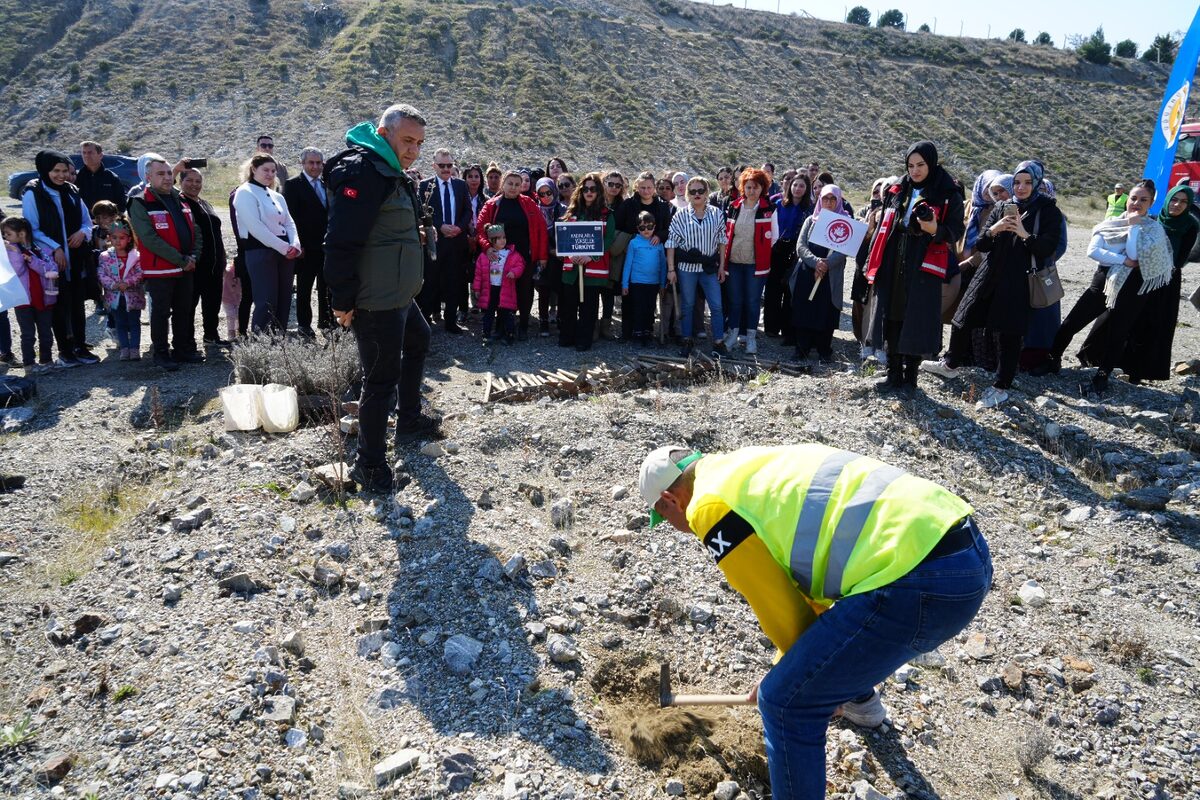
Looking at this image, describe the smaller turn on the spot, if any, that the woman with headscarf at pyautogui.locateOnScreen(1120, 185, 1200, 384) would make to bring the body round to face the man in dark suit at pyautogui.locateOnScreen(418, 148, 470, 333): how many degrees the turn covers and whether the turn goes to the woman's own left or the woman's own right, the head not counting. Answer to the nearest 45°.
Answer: approximately 45° to the woman's own right

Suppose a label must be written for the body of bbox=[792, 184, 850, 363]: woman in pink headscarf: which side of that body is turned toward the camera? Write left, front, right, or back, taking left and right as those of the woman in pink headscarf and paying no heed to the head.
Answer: front

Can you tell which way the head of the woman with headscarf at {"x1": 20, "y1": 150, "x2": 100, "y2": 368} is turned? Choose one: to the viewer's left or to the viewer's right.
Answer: to the viewer's right

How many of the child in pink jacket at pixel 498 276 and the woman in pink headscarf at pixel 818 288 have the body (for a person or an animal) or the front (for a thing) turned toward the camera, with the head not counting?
2

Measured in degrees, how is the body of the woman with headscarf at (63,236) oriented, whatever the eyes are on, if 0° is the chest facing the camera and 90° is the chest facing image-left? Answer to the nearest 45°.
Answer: approximately 315°

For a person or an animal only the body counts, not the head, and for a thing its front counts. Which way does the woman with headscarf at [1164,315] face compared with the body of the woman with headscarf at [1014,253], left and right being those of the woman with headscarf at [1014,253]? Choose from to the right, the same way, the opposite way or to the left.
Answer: the same way

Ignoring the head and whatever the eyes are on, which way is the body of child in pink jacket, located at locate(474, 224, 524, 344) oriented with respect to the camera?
toward the camera

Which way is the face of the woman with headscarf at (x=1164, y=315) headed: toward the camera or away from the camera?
toward the camera

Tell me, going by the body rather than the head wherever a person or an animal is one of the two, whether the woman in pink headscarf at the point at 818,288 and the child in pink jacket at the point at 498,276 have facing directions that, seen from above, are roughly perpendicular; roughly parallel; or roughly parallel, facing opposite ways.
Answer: roughly parallel

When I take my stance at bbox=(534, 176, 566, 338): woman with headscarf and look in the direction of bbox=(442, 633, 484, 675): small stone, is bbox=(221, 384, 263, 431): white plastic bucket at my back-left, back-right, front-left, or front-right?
front-right

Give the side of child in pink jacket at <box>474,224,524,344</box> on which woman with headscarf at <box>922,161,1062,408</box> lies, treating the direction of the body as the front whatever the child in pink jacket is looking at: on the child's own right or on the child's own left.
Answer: on the child's own left

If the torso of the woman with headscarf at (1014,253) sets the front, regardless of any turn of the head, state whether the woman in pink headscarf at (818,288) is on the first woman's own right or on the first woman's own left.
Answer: on the first woman's own right

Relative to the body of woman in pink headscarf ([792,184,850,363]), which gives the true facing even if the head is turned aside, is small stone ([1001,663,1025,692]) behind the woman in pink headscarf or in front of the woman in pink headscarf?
in front

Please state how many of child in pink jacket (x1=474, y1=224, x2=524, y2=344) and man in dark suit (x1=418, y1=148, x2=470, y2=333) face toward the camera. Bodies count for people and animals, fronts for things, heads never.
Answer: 2

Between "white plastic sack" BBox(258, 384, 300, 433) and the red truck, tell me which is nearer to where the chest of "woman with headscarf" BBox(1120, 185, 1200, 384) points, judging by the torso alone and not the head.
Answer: the white plastic sack

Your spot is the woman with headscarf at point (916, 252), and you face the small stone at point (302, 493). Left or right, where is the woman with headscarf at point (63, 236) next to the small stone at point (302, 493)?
right

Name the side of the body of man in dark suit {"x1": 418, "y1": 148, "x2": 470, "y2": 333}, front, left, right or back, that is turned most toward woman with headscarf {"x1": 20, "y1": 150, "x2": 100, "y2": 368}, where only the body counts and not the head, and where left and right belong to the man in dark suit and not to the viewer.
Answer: right

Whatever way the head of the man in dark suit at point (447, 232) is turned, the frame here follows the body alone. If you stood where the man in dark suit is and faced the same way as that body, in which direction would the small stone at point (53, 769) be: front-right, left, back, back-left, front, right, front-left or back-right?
front
